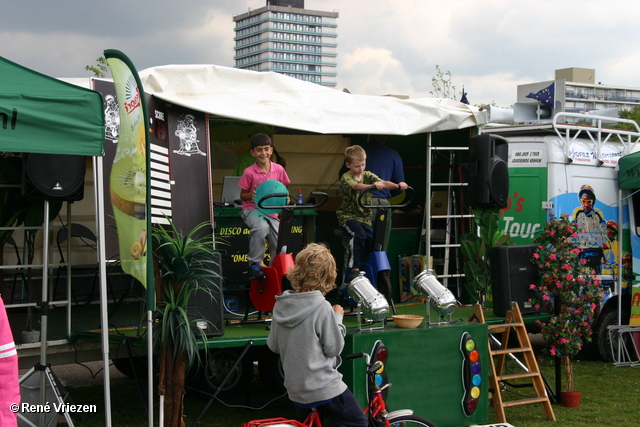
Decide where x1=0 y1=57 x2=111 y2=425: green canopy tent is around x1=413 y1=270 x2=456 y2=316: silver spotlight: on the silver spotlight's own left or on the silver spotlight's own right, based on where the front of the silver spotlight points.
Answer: on the silver spotlight's own left

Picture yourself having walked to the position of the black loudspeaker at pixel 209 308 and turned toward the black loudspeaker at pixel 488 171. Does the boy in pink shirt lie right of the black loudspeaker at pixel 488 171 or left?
left

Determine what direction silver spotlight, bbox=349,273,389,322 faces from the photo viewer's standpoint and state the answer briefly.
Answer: facing away from the viewer and to the left of the viewer

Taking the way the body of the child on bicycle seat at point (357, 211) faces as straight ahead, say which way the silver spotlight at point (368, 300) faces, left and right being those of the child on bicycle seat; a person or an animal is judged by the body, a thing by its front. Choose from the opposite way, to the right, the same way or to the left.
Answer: the opposite way

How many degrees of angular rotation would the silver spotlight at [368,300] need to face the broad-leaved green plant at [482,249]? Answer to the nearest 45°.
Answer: approximately 90° to its right

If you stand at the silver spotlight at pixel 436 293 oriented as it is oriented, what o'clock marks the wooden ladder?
The wooden ladder is roughly at 3 o'clock from the silver spotlight.

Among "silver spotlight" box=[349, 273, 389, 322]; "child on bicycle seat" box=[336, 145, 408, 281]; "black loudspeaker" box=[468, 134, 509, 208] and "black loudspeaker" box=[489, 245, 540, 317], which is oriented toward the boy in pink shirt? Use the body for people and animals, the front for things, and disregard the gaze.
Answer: the silver spotlight

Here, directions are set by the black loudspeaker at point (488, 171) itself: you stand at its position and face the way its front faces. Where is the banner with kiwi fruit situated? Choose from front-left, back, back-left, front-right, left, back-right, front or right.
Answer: right

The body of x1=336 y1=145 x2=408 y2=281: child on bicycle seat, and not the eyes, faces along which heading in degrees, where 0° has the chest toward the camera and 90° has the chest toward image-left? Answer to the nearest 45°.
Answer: approximately 315°

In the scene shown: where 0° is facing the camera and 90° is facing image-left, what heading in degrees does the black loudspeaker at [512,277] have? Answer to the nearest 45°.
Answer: approximately 315°

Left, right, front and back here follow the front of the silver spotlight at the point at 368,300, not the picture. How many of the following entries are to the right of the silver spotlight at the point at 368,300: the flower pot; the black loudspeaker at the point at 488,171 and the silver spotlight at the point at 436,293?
3

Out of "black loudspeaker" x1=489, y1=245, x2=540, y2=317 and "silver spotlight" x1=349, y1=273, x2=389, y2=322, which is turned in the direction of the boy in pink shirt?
the silver spotlight

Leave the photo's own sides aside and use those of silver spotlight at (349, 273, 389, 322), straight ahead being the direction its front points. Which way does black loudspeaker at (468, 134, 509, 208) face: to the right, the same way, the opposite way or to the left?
the opposite way

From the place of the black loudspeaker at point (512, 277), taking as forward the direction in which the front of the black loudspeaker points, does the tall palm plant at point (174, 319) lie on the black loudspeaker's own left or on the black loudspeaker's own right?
on the black loudspeaker's own right

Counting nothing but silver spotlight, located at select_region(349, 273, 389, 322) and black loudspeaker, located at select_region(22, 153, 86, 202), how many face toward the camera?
1
